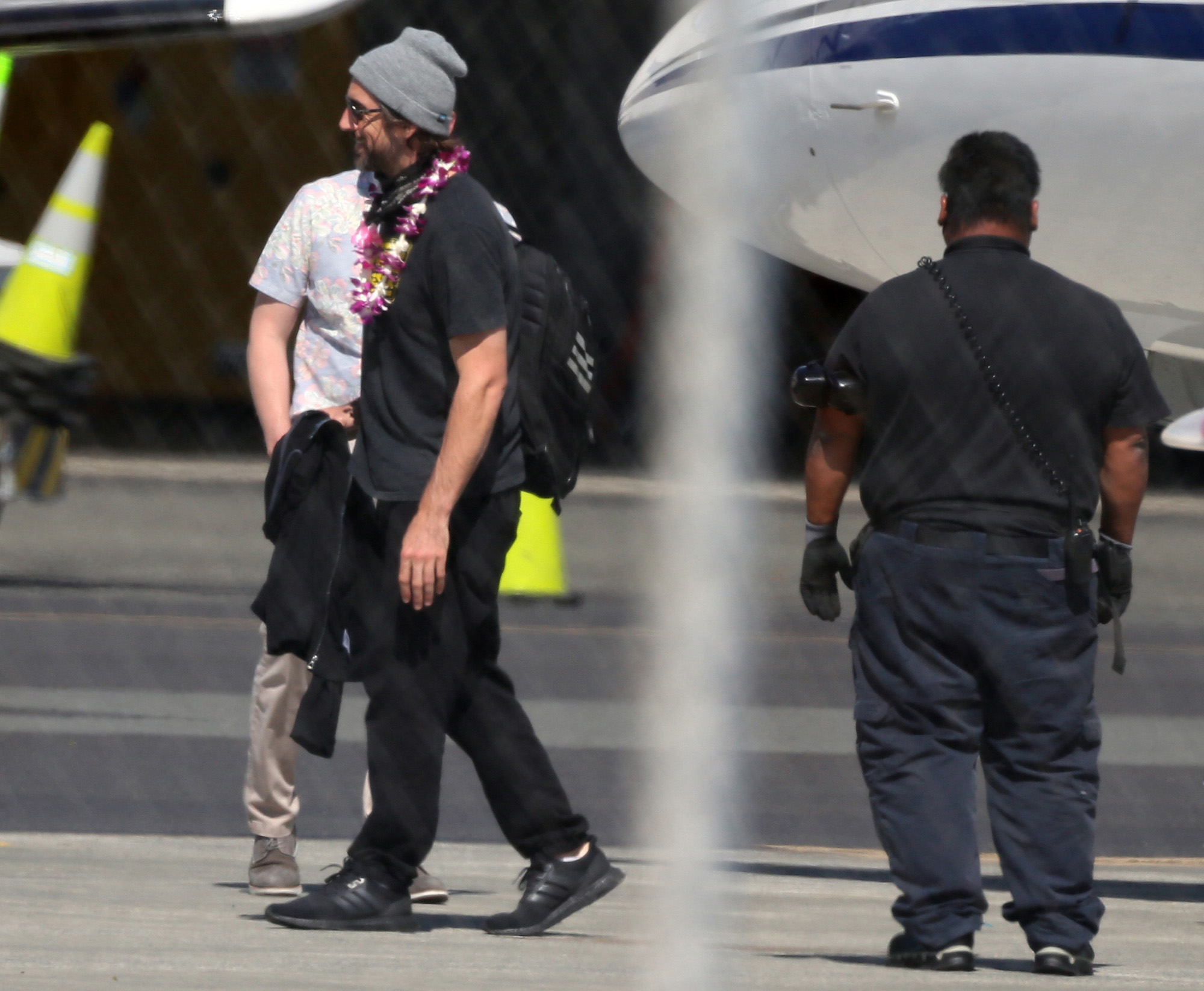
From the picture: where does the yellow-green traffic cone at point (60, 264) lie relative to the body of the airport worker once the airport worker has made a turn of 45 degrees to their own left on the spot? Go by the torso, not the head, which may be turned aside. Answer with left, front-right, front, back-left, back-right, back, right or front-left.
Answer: front

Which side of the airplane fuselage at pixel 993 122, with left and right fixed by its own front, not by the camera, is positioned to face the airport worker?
left

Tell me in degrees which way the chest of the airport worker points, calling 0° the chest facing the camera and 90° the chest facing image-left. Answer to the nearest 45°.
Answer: approximately 180°

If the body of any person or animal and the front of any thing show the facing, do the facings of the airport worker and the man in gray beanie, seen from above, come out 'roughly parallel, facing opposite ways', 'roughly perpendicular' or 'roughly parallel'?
roughly perpendicular

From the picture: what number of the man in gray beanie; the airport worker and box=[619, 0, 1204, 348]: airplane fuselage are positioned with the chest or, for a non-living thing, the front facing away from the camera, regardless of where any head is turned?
1

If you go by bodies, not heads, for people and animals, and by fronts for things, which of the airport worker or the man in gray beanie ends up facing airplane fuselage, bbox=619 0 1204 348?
the airport worker

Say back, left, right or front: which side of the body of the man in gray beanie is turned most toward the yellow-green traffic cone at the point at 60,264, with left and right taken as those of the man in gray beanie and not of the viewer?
right

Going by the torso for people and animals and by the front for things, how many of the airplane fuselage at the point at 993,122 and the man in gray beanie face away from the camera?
0

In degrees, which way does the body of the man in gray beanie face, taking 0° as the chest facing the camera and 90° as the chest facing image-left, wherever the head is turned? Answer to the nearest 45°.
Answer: approximately 90°

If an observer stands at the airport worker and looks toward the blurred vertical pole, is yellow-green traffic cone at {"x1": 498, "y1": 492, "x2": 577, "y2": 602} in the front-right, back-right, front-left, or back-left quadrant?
back-right

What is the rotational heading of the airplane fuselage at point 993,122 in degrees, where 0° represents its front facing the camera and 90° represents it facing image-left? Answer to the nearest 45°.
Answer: approximately 90°

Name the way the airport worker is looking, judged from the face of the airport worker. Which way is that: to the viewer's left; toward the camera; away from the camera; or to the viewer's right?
away from the camera

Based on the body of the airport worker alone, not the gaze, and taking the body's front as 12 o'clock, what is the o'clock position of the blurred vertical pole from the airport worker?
The blurred vertical pole is roughly at 6 o'clock from the airport worker.

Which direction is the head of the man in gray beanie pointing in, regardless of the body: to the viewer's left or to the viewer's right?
to the viewer's left
